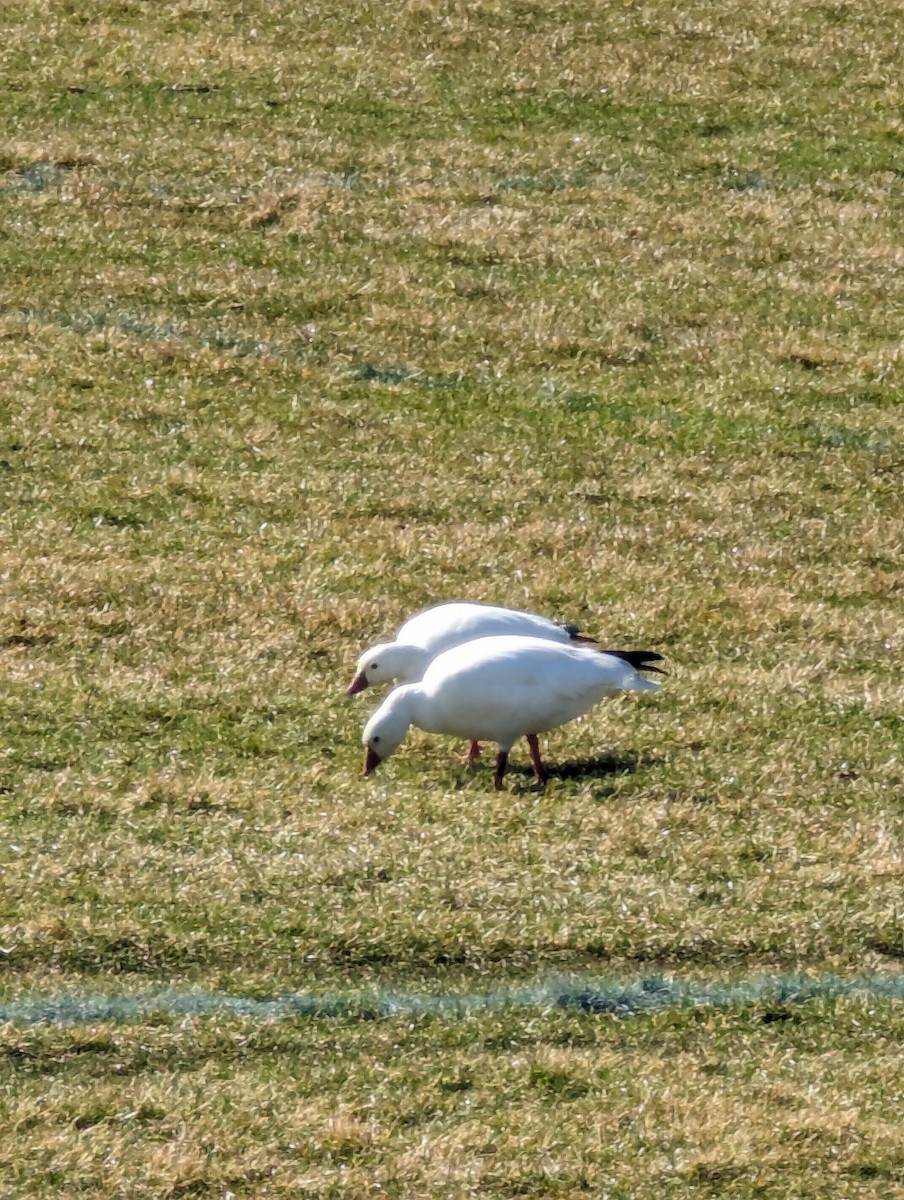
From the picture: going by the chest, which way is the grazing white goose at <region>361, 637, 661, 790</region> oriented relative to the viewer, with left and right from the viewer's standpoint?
facing to the left of the viewer

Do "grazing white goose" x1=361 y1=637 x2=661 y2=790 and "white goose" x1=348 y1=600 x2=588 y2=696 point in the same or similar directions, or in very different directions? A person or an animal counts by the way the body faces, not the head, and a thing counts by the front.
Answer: same or similar directions

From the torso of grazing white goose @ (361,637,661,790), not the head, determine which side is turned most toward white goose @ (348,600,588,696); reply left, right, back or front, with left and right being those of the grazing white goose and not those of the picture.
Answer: right

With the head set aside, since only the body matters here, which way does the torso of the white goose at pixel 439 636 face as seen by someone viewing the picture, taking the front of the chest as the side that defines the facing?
to the viewer's left

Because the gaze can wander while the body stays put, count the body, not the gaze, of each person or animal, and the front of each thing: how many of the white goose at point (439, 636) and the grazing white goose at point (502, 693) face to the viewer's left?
2

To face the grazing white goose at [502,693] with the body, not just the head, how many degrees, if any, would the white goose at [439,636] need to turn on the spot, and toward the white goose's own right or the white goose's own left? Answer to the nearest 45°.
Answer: approximately 90° to the white goose's own left
